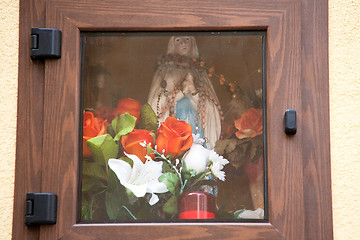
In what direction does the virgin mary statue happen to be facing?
toward the camera

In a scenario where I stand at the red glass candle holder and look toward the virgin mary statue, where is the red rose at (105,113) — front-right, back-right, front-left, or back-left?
front-left
